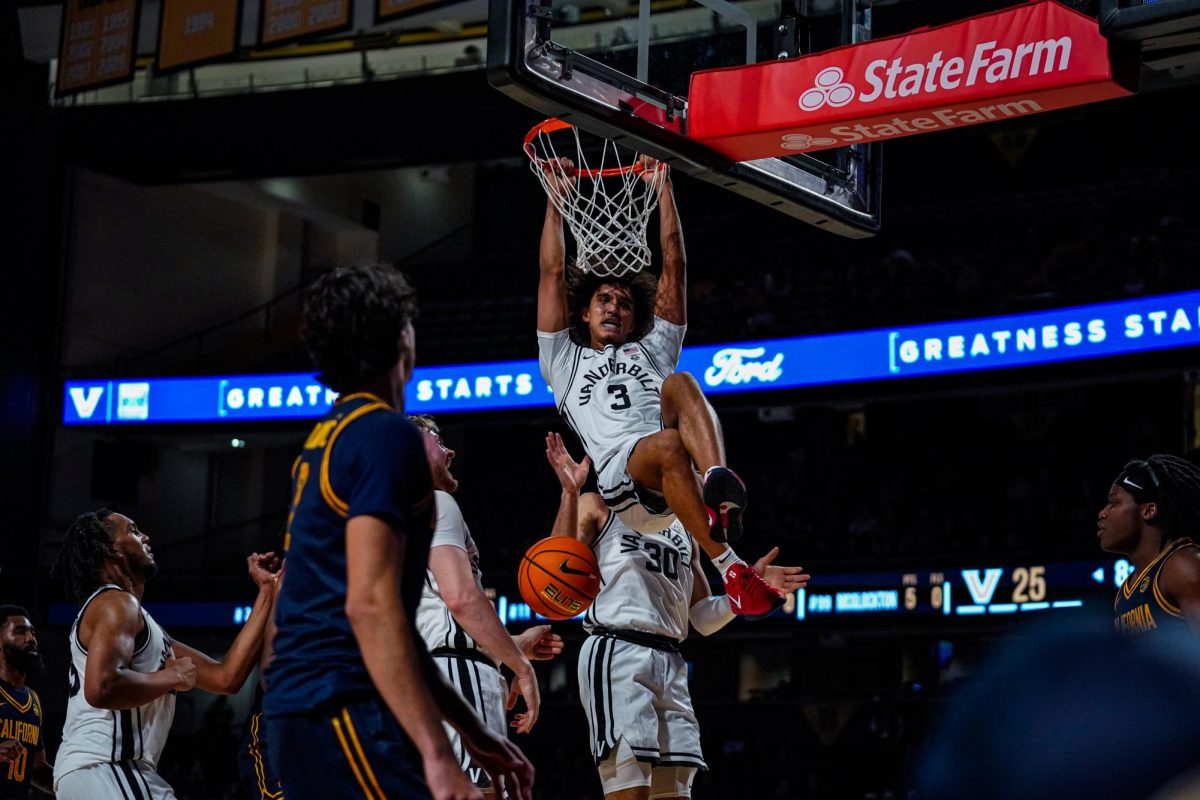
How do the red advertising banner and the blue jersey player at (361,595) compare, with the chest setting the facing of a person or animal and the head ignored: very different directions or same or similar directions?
very different directions

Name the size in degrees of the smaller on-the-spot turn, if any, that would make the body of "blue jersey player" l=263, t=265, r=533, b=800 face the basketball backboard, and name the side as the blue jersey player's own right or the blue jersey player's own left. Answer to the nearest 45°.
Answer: approximately 45° to the blue jersey player's own left

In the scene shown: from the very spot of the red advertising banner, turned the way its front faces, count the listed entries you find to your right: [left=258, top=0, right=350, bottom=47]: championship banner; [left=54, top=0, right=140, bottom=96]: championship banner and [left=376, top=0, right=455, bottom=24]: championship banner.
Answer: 3

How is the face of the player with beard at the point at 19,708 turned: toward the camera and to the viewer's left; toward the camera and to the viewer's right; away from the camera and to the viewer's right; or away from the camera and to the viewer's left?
toward the camera and to the viewer's right

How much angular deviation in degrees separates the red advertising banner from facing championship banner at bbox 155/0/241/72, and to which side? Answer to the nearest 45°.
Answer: approximately 90° to its right

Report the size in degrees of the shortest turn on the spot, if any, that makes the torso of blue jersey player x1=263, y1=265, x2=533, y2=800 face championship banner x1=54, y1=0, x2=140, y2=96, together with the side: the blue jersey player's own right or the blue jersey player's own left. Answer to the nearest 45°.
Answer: approximately 45° to the blue jersey player's own left

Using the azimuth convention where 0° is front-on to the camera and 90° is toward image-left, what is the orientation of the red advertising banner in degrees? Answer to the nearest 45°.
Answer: approximately 45°

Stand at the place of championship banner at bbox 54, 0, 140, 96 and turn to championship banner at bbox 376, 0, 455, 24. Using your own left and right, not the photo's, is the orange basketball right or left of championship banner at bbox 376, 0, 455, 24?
right

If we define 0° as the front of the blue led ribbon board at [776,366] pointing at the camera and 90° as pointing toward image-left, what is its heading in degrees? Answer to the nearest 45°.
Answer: approximately 0°

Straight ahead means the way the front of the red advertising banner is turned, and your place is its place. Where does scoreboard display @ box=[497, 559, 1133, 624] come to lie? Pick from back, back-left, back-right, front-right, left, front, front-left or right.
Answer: back-right

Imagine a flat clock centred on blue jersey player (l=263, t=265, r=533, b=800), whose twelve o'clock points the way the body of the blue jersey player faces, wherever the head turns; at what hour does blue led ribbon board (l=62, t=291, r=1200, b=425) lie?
The blue led ribbon board is roughly at 11 o'clock from the blue jersey player.
